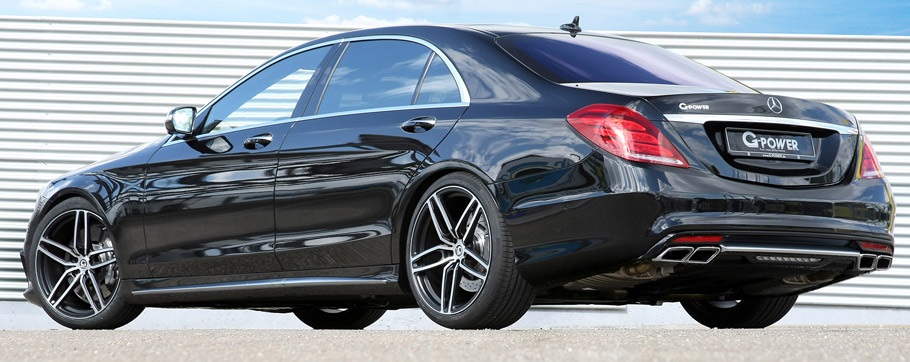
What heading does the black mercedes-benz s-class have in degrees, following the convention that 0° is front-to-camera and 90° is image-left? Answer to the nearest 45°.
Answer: approximately 135°
